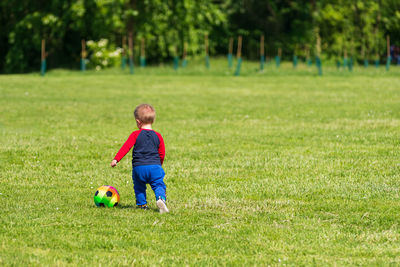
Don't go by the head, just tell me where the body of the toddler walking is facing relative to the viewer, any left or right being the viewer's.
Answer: facing away from the viewer

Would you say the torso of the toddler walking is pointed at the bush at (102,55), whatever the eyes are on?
yes
